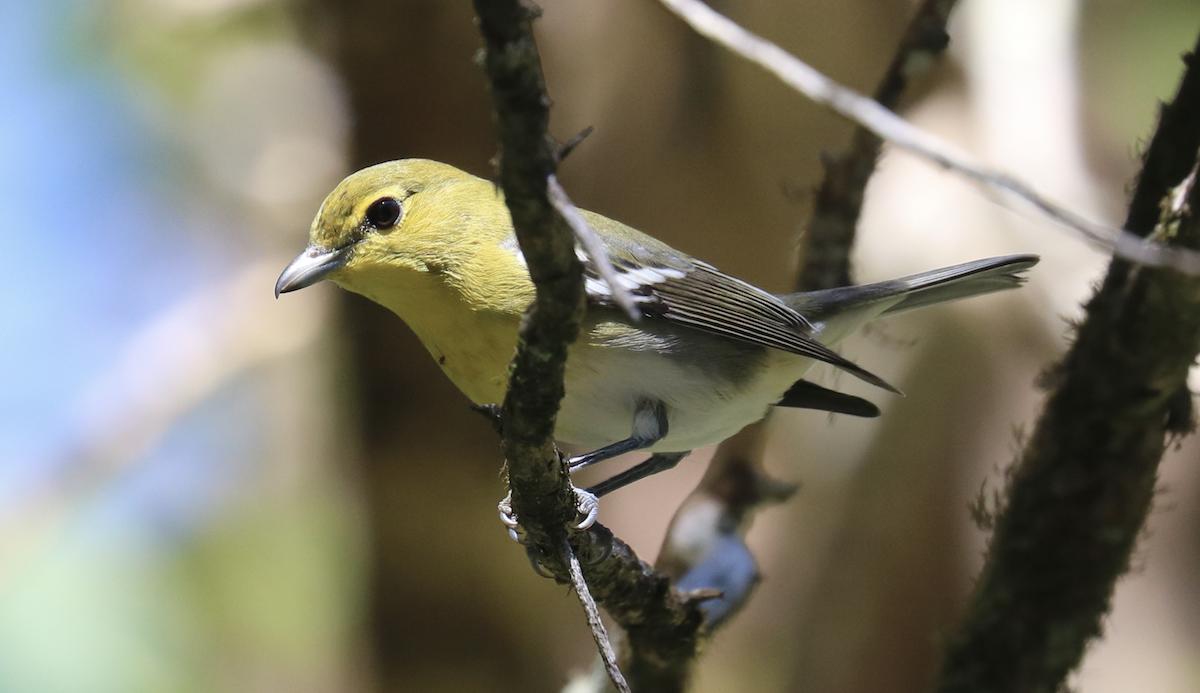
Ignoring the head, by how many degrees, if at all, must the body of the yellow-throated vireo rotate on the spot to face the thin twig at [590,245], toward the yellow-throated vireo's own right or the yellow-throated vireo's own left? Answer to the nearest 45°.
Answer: approximately 90° to the yellow-throated vireo's own left

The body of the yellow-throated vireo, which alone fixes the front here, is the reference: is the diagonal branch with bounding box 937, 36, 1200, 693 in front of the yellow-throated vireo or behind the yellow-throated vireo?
behind

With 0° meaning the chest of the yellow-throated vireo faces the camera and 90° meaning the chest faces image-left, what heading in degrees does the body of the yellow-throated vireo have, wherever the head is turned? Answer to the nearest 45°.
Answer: approximately 90°

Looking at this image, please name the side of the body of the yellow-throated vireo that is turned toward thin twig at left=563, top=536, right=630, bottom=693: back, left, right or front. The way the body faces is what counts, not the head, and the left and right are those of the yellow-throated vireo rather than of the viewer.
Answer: left

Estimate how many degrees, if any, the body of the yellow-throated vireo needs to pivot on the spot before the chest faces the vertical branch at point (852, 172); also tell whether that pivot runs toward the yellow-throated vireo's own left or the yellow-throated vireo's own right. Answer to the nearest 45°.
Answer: approximately 135° to the yellow-throated vireo's own right
